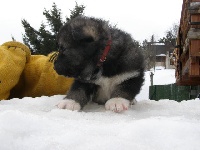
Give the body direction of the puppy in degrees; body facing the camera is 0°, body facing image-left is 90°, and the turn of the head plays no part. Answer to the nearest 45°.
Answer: approximately 45°

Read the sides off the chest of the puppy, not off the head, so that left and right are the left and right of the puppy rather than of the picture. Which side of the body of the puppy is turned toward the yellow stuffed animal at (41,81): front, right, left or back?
right

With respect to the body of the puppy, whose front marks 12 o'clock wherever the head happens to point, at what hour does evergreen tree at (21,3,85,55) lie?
The evergreen tree is roughly at 4 o'clock from the puppy.

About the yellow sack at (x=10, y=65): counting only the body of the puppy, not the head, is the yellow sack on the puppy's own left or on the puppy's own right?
on the puppy's own right

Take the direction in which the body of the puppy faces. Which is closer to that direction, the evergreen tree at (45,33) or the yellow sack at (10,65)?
the yellow sack
